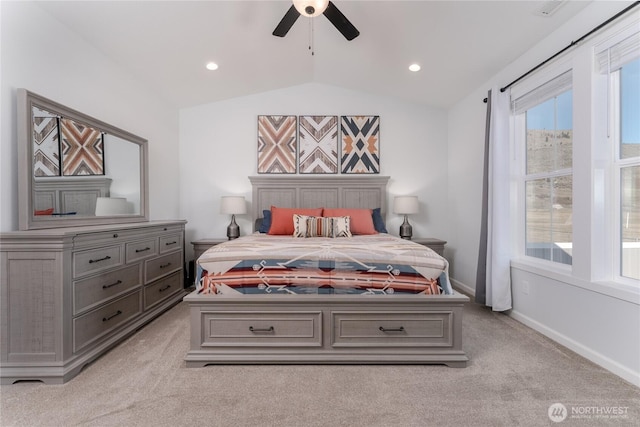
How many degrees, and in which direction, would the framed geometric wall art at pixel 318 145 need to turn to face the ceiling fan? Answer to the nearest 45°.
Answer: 0° — it already faces it

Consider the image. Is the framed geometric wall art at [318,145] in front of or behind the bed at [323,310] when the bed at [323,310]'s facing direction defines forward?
behind

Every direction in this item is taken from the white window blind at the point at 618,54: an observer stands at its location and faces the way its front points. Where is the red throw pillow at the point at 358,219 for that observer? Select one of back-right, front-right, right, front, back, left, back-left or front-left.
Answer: front-right

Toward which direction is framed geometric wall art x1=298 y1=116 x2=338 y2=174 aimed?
toward the camera

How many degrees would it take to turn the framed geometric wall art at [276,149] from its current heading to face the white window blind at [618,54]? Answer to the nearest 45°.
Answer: approximately 45° to its left

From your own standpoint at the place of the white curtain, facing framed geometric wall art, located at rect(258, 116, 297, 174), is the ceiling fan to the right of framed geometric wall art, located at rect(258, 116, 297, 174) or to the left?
left

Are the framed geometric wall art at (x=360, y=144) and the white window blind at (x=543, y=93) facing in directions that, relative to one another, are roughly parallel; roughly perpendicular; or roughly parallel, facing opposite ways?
roughly perpendicular

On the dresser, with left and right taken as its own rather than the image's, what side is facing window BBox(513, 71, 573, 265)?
front

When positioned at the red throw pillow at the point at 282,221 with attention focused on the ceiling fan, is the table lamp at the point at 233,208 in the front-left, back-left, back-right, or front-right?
back-right

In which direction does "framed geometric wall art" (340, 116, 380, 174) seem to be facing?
toward the camera

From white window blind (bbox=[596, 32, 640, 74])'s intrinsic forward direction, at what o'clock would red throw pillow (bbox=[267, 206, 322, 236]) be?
The red throw pillow is roughly at 1 o'clock from the white window blind.

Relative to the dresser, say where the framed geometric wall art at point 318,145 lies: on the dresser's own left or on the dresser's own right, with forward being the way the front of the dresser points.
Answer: on the dresser's own left

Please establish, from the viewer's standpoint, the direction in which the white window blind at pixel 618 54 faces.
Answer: facing the viewer and to the left of the viewer

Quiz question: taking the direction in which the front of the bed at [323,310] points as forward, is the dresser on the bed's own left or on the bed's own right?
on the bed's own right

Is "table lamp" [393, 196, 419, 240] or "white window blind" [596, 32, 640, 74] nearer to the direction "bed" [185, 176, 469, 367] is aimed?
the white window blind

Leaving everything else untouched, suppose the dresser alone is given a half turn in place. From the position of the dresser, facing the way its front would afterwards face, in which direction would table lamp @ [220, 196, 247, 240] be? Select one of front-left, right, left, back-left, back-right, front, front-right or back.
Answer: right

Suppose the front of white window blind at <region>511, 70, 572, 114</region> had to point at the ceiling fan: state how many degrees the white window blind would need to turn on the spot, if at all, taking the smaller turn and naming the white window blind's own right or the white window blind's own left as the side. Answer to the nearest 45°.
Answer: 0° — it already faces it
